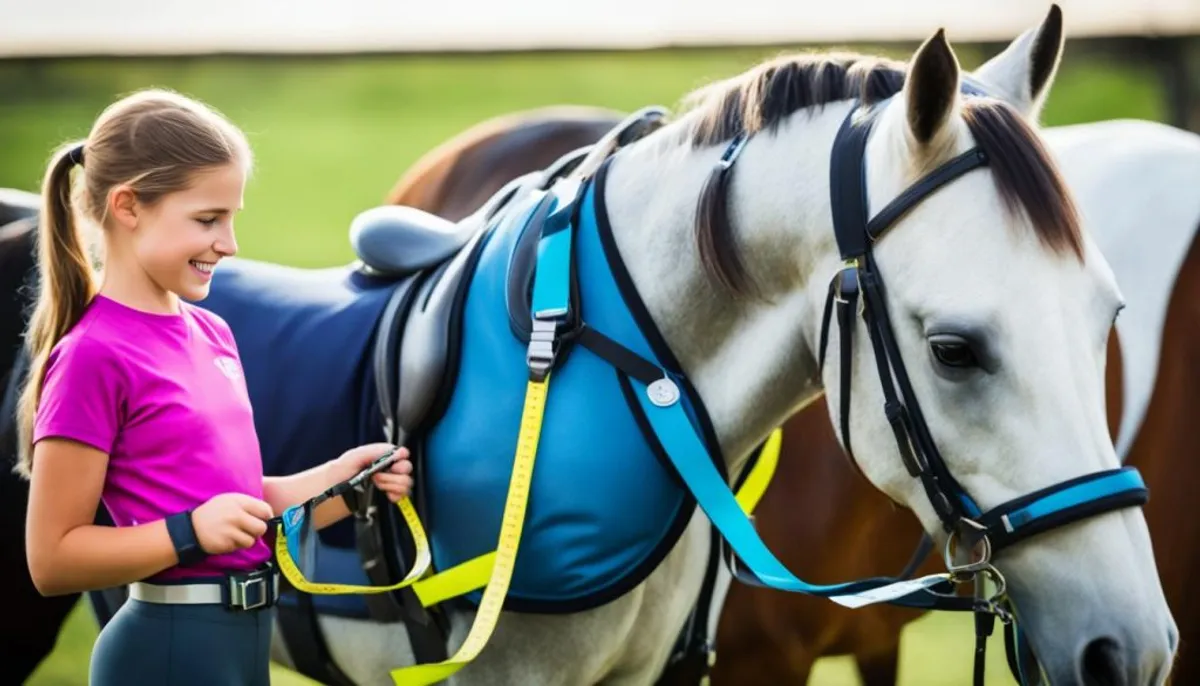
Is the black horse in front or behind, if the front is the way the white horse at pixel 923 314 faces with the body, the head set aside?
behind

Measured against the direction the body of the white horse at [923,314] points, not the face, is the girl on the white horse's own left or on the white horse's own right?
on the white horse's own right

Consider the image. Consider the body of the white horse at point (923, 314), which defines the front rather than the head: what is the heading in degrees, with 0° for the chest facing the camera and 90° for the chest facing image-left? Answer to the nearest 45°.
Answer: approximately 315°

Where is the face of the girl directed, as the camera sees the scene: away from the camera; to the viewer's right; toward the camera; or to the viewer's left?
to the viewer's right
